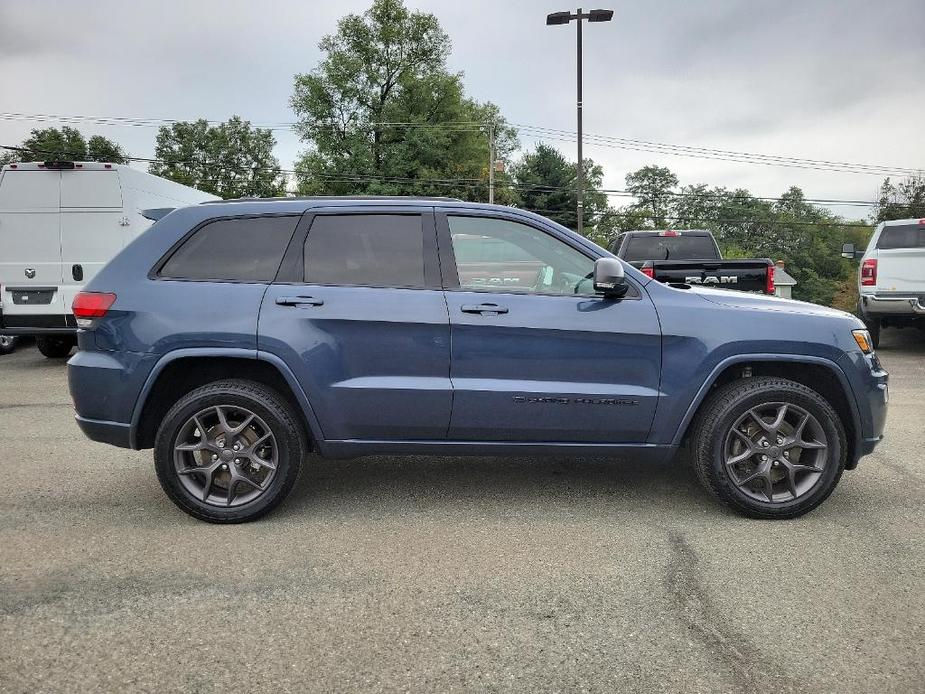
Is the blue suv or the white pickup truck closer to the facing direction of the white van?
the white pickup truck

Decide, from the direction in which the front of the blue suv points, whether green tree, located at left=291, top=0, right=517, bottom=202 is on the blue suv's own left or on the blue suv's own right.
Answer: on the blue suv's own left

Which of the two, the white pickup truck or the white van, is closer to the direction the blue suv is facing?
the white pickup truck

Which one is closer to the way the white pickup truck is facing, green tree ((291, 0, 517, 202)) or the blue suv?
the green tree

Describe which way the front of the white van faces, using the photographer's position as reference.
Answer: facing away from the viewer and to the right of the viewer

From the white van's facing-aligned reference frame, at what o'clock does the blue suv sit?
The blue suv is roughly at 4 o'clock from the white van.

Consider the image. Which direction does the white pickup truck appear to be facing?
away from the camera

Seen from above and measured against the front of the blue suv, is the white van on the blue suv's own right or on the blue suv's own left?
on the blue suv's own left

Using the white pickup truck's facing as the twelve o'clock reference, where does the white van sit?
The white van is roughly at 8 o'clock from the white pickup truck.

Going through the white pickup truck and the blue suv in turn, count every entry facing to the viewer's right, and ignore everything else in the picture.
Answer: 1

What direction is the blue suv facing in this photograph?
to the viewer's right
